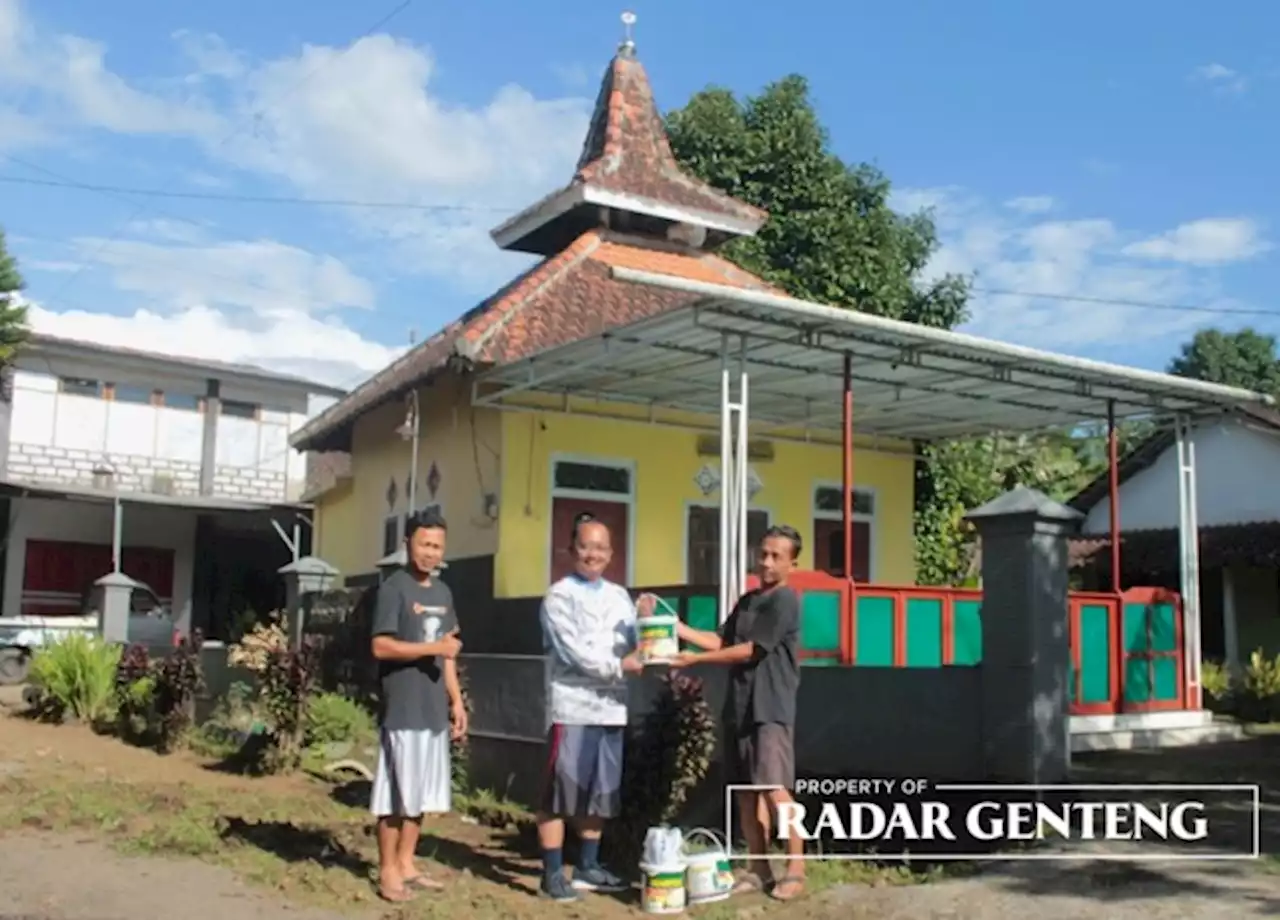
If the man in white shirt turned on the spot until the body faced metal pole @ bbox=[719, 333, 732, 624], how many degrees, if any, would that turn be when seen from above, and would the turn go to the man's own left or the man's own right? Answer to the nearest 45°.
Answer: approximately 135° to the man's own left

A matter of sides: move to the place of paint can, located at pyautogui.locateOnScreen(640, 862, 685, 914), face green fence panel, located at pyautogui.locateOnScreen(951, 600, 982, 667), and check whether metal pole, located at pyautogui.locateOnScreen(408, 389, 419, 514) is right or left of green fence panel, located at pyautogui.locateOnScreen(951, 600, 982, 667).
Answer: left

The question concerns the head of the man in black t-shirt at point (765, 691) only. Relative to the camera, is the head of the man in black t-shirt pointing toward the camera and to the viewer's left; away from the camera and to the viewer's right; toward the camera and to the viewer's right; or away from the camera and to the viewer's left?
toward the camera and to the viewer's left

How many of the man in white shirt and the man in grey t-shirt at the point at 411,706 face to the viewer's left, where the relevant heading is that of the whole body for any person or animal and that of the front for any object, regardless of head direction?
0

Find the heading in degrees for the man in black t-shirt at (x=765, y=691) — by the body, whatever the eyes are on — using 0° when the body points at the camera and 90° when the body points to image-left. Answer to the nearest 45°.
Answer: approximately 45°

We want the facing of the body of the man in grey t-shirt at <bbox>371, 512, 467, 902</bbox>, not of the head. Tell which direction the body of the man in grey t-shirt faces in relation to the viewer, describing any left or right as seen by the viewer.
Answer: facing the viewer and to the right of the viewer

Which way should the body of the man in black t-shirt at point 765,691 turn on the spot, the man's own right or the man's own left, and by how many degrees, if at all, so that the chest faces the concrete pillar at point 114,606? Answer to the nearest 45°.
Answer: approximately 90° to the man's own right

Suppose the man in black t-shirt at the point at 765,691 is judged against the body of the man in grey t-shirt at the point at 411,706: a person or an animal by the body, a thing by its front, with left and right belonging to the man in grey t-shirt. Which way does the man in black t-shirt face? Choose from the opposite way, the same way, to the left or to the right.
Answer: to the right

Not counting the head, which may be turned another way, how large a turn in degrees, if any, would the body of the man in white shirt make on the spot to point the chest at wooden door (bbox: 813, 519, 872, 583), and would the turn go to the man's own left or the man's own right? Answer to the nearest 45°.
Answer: approximately 135° to the man's own left

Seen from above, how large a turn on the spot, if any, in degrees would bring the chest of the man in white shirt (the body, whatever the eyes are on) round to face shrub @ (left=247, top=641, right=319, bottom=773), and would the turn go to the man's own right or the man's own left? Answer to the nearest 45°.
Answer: approximately 180°

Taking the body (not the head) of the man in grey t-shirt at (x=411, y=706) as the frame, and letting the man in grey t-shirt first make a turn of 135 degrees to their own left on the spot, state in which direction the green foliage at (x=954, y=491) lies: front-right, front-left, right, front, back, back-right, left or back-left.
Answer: front-right

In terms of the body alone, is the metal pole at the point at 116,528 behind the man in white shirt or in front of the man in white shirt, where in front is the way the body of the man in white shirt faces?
behind

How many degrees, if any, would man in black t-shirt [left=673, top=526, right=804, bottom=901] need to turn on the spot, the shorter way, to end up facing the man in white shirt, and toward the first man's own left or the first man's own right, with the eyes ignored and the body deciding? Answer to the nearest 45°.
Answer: approximately 45° to the first man's own right

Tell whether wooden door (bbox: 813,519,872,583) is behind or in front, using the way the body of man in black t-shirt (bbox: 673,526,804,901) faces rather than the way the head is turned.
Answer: behind
